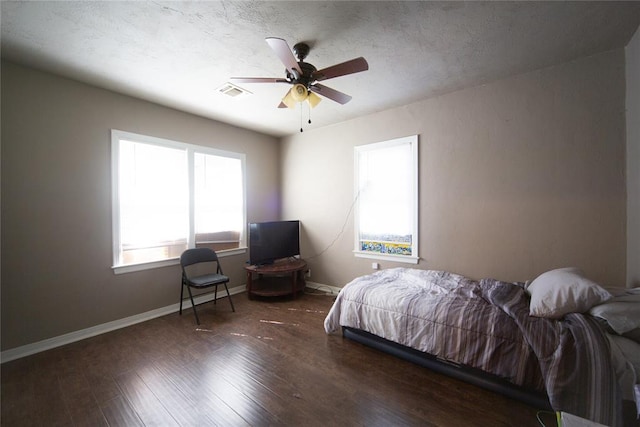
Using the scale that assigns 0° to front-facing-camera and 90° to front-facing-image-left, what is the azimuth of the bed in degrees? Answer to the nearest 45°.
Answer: approximately 135°

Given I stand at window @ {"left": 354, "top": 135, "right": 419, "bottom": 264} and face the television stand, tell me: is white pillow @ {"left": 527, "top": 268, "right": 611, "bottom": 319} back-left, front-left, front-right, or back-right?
back-left

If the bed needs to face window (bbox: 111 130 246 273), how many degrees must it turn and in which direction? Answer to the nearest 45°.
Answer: approximately 45° to its left
